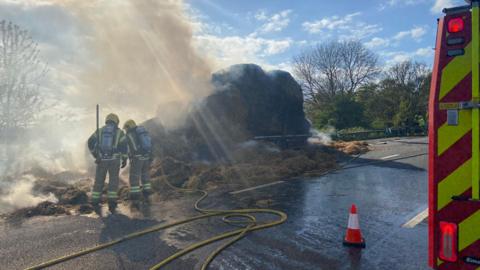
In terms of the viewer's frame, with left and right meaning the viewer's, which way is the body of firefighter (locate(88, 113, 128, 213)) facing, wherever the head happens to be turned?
facing away from the viewer

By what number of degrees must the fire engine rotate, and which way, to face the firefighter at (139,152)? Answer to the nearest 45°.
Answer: approximately 45° to its left

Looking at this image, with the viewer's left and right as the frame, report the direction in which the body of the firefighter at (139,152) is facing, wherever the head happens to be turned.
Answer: facing away from the viewer and to the left of the viewer

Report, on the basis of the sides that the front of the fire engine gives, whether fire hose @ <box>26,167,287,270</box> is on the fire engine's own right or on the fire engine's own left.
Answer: on the fire engine's own left

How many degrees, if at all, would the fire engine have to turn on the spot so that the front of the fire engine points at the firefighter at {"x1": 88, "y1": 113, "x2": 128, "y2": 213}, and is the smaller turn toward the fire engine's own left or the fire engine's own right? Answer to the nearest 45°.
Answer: approximately 90° to the fire engine's own left

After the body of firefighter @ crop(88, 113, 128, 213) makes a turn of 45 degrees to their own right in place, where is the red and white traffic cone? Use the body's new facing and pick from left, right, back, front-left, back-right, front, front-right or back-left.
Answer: right

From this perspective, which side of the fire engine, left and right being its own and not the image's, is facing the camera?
back

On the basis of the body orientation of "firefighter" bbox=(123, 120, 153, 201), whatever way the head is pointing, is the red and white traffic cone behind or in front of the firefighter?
behind

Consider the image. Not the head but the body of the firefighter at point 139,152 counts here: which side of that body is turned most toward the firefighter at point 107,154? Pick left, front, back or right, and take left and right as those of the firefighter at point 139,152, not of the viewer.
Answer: left

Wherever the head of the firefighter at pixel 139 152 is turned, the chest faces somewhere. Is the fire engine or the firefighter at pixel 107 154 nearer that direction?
the firefighter

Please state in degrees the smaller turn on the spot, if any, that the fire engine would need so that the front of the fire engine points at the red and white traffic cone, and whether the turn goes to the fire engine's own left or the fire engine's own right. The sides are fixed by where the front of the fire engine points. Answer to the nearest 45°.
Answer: approximately 45° to the fire engine's own left

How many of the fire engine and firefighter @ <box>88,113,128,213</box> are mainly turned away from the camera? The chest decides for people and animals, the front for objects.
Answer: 2
